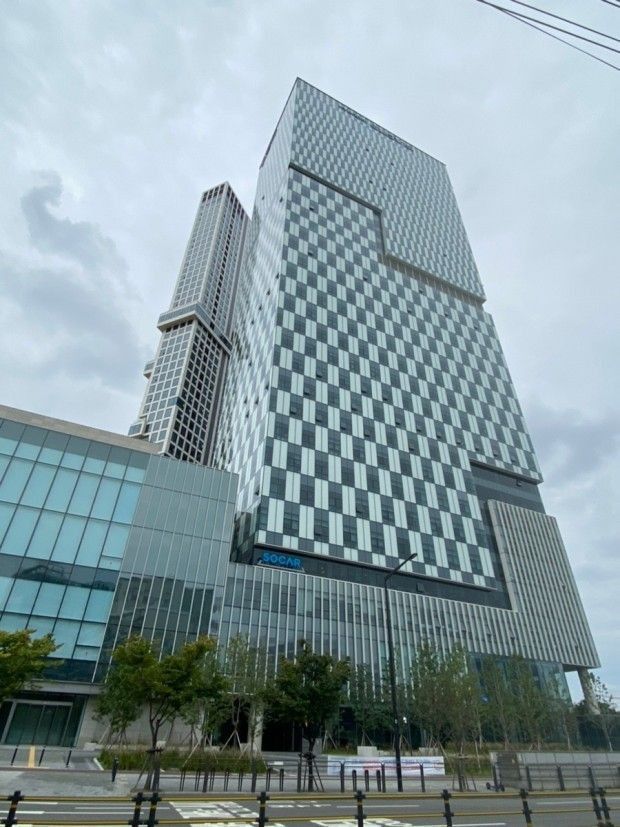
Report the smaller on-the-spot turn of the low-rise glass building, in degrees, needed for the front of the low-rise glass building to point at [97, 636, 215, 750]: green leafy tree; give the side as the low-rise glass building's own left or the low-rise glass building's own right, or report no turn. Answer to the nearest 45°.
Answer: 0° — it already faces it

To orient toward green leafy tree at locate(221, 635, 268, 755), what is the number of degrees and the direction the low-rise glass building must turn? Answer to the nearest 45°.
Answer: approximately 45° to its left

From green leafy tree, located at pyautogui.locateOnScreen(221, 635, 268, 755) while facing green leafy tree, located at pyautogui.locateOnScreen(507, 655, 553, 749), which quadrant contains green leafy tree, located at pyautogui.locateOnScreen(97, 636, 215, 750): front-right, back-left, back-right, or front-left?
back-right

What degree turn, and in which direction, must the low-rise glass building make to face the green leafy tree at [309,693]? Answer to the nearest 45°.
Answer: approximately 45° to its left

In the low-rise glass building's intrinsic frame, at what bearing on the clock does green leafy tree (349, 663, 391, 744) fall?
The green leafy tree is roughly at 9 o'clock from the low-rise glass building.

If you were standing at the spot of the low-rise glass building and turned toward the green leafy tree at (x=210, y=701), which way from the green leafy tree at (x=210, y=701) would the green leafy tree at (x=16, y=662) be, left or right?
right

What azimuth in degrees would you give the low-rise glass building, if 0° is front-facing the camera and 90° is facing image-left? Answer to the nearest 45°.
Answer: approximately 0°

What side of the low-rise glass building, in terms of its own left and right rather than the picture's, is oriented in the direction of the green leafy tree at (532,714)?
left

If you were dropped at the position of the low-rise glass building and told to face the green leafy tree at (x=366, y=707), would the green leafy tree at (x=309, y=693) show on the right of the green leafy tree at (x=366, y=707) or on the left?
right

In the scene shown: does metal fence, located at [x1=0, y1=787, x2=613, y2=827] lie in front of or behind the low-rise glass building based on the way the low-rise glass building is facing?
in front
